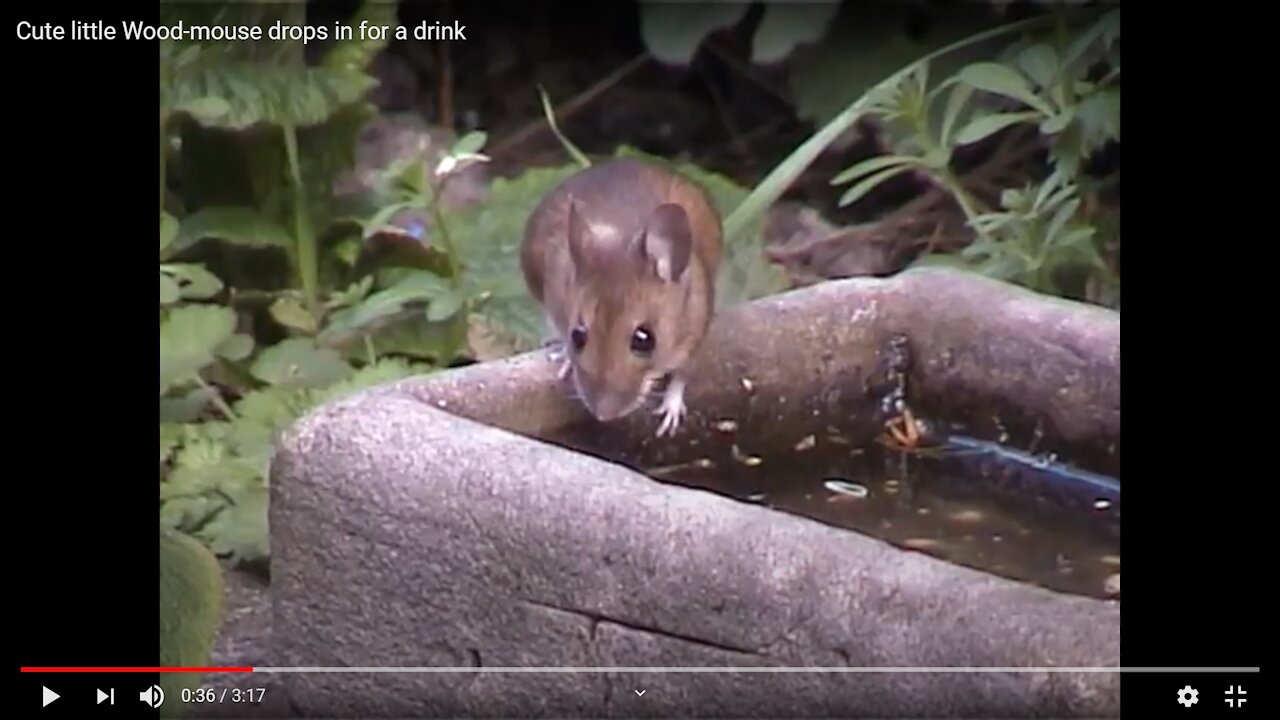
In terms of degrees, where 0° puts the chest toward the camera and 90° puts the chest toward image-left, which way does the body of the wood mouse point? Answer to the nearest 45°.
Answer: approximately 0°
